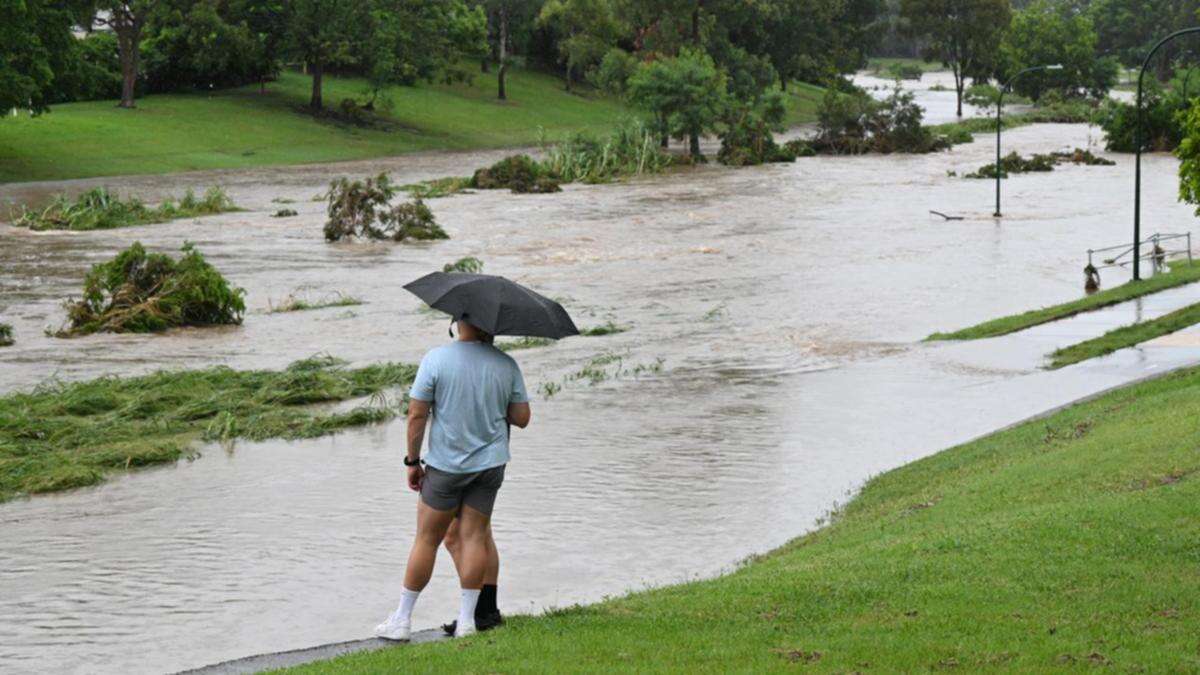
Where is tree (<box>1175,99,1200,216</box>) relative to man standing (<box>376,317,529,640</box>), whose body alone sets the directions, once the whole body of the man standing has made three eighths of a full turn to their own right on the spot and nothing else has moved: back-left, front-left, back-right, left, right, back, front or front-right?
left

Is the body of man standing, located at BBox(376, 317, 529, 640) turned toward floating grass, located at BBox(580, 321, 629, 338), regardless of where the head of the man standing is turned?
yes

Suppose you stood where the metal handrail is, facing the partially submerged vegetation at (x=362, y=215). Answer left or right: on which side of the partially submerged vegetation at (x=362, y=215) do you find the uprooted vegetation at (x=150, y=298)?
left

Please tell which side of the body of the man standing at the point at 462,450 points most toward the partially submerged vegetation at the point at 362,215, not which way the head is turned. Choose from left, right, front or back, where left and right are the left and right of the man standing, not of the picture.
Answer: front

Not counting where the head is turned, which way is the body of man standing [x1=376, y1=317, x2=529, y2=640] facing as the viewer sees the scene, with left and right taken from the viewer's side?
facing away from the viewer

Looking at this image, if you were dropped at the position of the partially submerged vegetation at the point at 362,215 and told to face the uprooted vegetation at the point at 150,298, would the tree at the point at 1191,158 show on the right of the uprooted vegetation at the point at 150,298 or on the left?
left

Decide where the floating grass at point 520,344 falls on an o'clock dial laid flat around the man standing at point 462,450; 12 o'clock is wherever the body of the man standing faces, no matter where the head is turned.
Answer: The floating grass is roughly at 12 o'clock from the man standing.

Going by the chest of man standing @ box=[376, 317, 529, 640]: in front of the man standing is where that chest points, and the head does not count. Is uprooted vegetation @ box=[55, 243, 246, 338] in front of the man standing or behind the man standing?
in front

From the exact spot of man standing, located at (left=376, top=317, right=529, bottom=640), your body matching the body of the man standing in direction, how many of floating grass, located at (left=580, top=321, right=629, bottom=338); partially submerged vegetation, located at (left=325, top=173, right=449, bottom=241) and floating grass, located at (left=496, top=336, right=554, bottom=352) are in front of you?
3

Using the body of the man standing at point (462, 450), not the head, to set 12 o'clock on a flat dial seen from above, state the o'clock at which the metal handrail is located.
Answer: The metal handrail is roughly at 1 o'clock from the man standing.

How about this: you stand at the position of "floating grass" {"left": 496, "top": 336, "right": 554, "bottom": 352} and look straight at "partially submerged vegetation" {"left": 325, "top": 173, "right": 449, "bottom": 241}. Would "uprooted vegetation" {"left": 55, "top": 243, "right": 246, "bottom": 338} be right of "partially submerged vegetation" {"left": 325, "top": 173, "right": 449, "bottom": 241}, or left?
left
